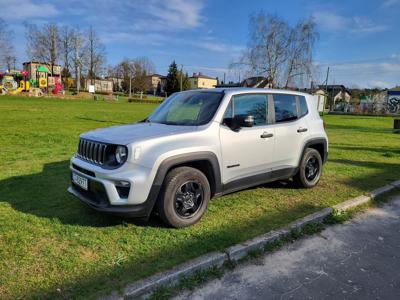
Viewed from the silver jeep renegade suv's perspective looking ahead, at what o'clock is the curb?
The curb is roughly at 10 o'clock from the silver jeep renegade suv.

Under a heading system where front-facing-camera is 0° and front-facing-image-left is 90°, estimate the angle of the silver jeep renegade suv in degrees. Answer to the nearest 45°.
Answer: approximately 45°
